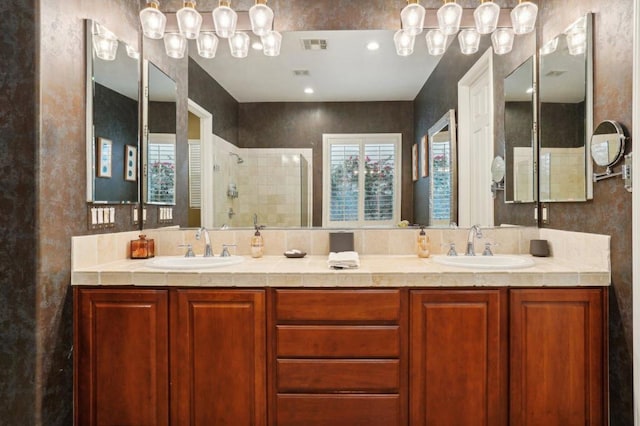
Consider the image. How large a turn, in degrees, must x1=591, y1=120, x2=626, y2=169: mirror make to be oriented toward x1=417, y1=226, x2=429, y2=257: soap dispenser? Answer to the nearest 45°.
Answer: approximately 45° to its right

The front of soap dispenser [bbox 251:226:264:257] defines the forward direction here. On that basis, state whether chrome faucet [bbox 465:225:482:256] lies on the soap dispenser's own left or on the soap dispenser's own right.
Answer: on the soap dispenser's own left

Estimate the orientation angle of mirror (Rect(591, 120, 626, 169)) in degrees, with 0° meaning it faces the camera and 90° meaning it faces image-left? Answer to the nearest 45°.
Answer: approximately 45°

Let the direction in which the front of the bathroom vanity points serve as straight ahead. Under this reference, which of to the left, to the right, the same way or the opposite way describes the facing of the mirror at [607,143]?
to the right

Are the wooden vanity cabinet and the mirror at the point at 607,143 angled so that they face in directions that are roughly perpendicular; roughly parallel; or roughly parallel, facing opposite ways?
roughly perpendicular

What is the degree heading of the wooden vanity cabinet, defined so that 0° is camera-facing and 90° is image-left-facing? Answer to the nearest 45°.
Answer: approximately 0°

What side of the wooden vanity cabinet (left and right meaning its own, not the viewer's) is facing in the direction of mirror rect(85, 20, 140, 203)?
right
